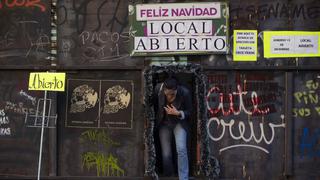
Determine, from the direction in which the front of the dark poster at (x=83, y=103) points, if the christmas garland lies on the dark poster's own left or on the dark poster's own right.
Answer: on the dark poster's own left

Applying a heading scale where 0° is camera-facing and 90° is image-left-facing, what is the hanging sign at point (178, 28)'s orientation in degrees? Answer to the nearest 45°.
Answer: approximately 0°

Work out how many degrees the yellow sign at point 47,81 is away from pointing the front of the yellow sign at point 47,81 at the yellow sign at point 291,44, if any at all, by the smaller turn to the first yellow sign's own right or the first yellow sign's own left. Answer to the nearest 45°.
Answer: approximately 90° to the first yellow sign's own left

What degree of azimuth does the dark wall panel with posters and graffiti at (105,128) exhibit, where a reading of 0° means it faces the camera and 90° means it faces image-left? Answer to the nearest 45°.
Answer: approximately 0°

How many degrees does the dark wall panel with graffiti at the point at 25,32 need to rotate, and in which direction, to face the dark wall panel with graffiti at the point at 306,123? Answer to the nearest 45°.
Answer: approximately 90° to its left

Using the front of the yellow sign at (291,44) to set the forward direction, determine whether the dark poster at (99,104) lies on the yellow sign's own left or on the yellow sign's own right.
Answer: on the yellow sign's own right
